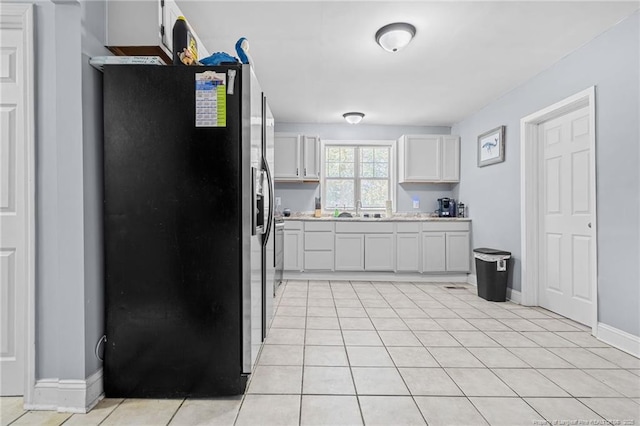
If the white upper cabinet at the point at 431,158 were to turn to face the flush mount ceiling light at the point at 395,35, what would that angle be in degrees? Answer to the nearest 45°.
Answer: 0° — it already faces it

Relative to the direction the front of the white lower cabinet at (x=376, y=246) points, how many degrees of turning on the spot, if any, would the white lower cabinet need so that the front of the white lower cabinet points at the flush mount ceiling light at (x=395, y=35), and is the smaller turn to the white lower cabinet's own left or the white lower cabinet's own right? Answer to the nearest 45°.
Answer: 0° — it already faces it

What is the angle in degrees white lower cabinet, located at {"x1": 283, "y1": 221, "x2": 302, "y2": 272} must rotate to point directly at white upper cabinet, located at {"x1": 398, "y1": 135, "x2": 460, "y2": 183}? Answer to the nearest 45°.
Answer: approximately 90° to its left

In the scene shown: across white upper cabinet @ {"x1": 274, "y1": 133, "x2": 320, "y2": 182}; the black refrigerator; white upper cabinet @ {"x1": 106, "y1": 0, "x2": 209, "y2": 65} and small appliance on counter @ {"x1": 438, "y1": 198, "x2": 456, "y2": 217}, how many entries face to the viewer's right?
2

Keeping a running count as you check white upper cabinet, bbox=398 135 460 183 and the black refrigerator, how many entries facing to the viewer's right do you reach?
1

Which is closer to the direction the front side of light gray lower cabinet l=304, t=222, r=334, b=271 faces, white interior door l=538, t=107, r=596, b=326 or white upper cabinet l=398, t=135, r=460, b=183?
the white interior door

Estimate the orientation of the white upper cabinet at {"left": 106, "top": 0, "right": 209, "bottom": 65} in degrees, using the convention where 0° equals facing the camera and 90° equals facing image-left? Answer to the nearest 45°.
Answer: approximately 270°

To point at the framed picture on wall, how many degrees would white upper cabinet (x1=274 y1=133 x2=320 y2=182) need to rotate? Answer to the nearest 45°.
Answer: approximately 90° to its left

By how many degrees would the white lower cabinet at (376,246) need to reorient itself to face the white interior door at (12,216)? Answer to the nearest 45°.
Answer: approximately 45° to its right
